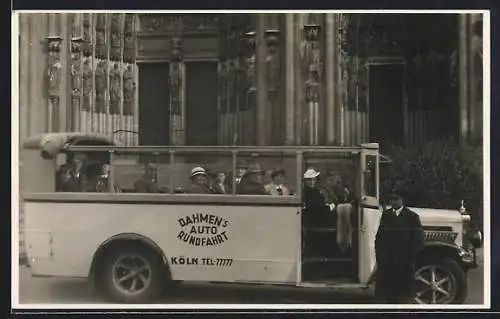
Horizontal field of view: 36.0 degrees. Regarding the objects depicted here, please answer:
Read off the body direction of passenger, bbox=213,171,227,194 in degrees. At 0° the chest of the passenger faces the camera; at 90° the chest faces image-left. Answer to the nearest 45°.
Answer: approximately 315°

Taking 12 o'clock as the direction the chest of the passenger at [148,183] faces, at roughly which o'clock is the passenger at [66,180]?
the passenger at [66,180] is roughly at 5 o'clock from the passenger at [148,183].

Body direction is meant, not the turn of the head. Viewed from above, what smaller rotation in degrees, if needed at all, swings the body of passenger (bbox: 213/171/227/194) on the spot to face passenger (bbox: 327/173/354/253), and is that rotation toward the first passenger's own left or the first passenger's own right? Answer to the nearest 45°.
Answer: approximately 45° to the first passenger's own left

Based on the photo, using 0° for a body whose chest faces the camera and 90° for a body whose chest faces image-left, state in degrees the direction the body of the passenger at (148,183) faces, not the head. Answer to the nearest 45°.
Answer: approximately 315°
